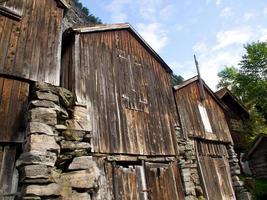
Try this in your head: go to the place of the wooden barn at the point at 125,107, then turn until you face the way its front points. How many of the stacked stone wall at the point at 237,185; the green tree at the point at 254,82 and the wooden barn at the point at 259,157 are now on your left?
3

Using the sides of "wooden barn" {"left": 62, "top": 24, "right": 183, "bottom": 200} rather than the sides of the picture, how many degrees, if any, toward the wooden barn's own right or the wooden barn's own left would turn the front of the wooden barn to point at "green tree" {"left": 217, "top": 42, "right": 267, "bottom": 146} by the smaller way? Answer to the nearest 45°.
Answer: approximately 90° to the wooden barn's own left

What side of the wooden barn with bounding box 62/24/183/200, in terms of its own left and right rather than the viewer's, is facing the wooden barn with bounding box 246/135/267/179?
left

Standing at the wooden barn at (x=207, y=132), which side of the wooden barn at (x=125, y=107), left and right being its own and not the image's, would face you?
left

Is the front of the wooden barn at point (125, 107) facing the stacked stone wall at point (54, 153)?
no

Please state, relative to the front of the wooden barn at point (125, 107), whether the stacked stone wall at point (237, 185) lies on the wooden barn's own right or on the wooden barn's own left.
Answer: on the wooden barn's own left

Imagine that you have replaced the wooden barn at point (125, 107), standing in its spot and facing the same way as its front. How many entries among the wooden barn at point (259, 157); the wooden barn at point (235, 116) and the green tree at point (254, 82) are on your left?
3

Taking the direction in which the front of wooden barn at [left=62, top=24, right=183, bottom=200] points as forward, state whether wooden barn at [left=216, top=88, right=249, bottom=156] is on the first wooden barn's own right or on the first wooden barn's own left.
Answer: on the first wooden barn's own left

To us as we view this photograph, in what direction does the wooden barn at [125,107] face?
facing the viewer and to the right of the viewer

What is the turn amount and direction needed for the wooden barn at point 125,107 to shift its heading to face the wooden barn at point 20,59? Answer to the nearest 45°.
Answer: approximately 90° to its right
